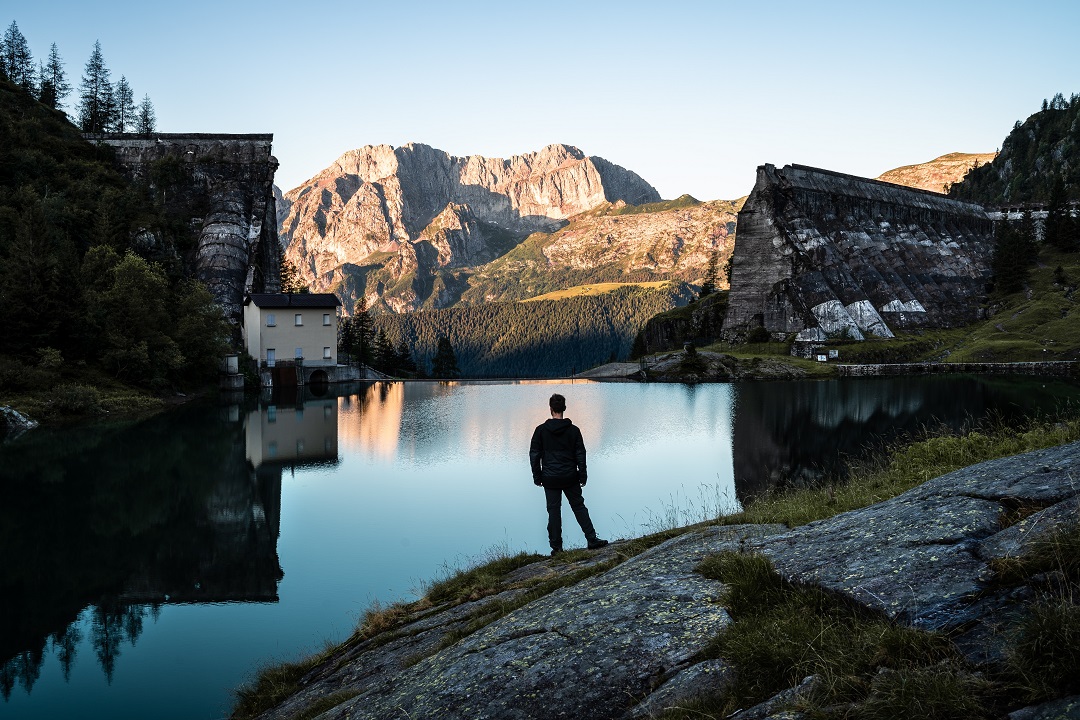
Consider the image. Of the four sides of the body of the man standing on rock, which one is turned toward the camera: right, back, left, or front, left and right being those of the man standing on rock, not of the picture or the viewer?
back

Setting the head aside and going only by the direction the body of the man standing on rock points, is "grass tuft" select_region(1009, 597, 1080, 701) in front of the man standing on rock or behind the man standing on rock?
behind

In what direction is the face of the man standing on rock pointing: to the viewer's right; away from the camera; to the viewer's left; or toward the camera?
away from the camera
